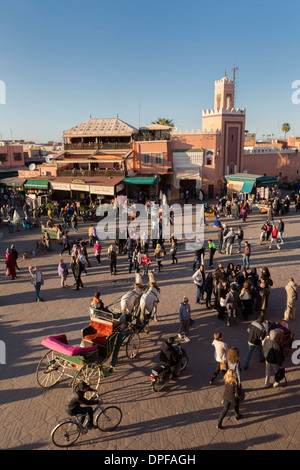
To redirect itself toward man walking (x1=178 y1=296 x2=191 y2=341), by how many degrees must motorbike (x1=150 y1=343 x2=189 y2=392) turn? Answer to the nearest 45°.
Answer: approximately 45° to its left

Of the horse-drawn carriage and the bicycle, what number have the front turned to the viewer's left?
0

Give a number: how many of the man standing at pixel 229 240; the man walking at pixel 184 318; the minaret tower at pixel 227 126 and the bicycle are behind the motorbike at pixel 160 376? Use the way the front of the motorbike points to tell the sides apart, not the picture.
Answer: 1

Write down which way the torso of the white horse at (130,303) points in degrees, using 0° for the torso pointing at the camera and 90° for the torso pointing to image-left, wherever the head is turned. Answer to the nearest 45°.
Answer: approximately 225°

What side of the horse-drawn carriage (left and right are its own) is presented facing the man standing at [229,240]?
front

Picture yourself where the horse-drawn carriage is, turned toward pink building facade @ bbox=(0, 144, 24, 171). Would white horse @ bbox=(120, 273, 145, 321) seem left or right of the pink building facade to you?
right

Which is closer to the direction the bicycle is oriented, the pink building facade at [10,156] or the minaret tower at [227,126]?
the minaret tower

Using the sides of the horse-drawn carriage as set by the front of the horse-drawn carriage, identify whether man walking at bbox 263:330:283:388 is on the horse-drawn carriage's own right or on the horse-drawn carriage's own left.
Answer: on the horse-drawn carriage's own right
